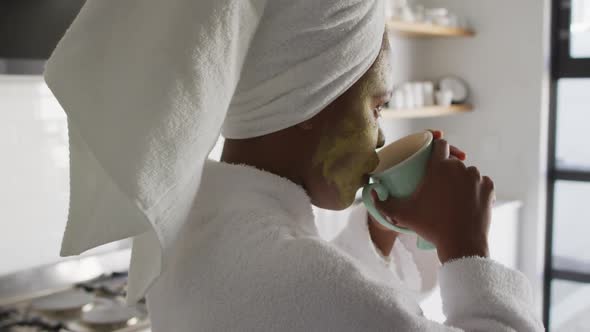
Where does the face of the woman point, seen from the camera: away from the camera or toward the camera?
away from the camera

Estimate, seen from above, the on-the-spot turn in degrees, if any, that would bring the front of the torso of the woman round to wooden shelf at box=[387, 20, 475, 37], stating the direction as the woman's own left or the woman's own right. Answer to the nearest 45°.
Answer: approximately 45° to the woman's own left

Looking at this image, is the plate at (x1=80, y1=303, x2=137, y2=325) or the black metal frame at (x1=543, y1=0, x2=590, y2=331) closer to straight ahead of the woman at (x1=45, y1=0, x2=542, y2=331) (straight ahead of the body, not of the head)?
the black metal frame

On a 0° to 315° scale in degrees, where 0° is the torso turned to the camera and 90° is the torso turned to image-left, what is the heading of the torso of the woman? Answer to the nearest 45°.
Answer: approximately 225°

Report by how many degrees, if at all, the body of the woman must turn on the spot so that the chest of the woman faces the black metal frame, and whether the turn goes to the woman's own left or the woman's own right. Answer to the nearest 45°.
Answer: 0° — they already face it

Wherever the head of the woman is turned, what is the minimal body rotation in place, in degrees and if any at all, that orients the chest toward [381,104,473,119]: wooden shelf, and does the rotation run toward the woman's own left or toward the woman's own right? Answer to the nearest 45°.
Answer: approximately 45° to the woman's own left

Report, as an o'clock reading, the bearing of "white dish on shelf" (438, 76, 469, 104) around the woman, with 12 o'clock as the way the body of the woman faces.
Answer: The white dish on shelf is roughly at 11 o'clock from the woman.
